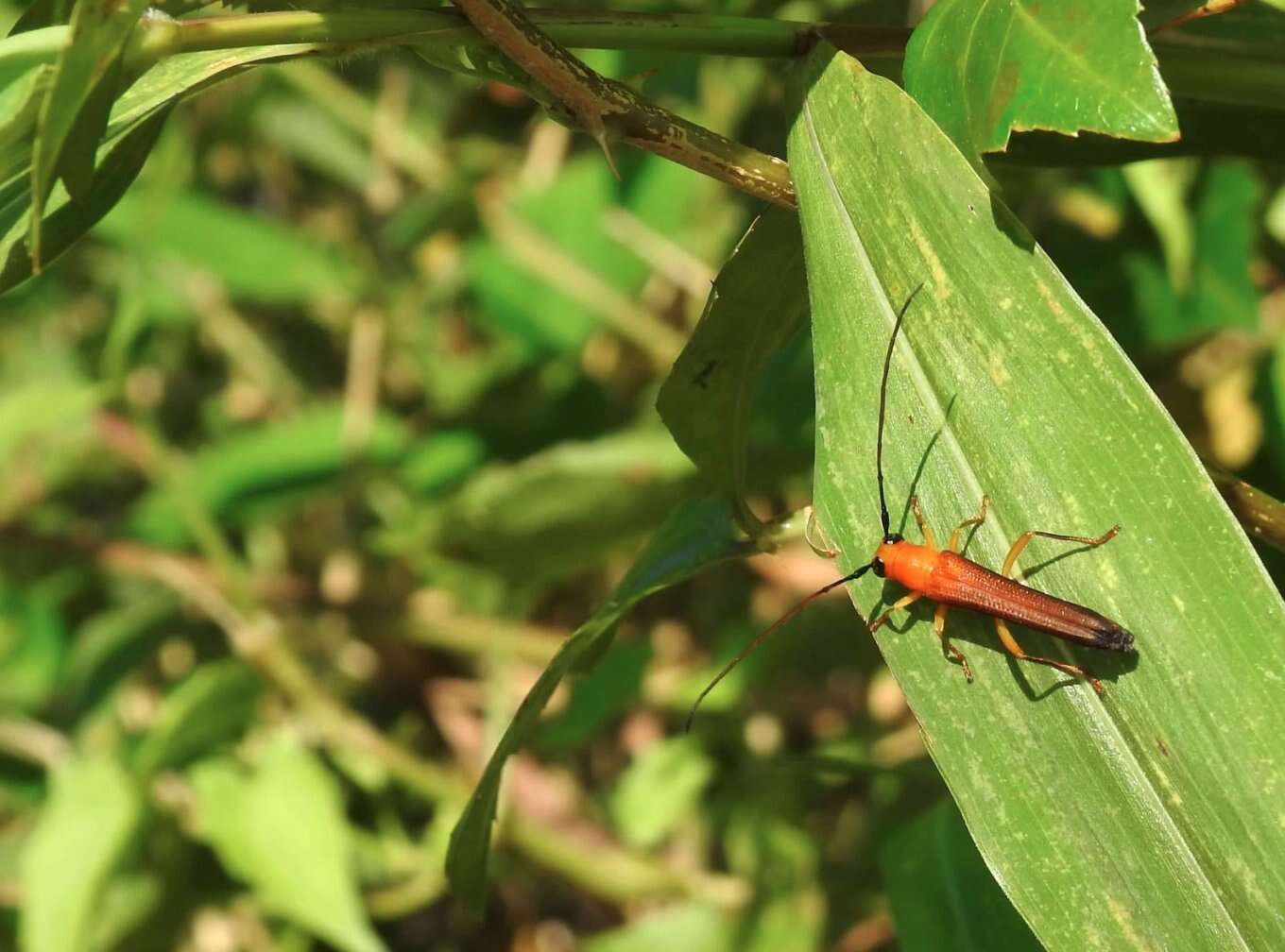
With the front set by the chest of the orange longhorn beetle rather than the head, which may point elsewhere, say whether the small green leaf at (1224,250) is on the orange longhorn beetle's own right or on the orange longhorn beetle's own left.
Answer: on the orange longhorn beetle's own right

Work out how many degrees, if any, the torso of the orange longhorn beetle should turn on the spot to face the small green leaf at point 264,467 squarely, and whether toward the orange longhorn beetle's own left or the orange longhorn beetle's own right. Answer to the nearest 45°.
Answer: approximately 45° to the orange longhorn beetle's own right

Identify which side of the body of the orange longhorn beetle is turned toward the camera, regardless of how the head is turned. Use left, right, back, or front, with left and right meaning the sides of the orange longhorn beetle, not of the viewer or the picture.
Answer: left
